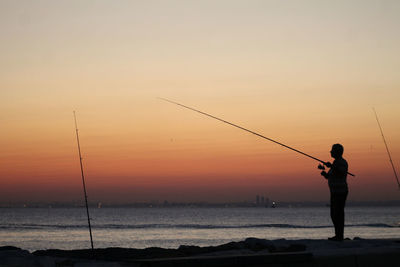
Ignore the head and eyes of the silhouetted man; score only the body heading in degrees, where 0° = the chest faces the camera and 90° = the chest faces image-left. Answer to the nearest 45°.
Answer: approximately 90°
